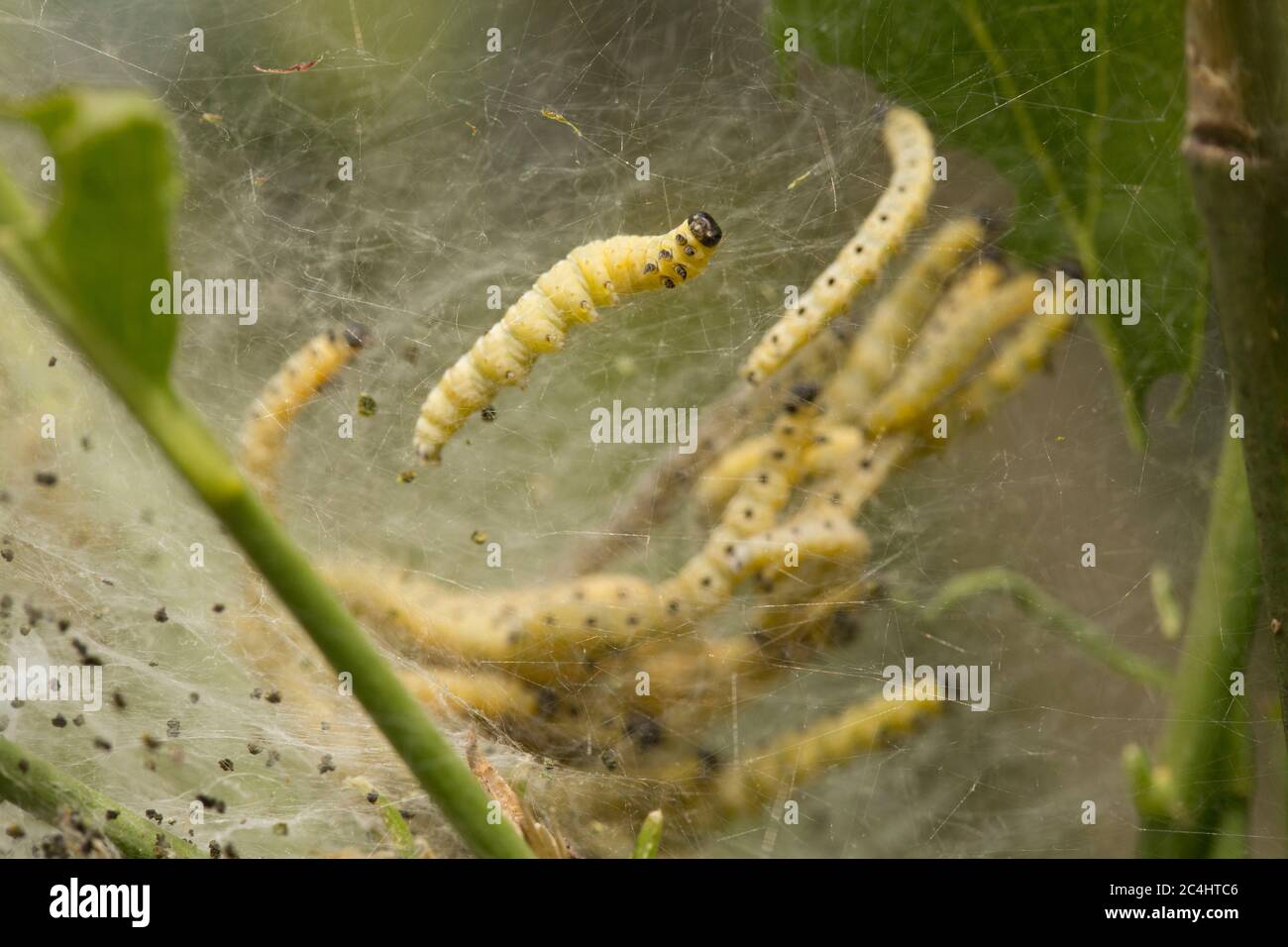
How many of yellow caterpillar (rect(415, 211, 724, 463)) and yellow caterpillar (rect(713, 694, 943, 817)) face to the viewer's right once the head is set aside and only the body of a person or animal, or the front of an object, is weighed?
2

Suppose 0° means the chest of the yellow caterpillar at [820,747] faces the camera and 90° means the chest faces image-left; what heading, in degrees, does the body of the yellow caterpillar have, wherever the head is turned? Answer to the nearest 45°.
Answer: approximately 270°

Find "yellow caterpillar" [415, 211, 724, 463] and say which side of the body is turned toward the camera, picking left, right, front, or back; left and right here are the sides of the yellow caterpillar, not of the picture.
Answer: right
